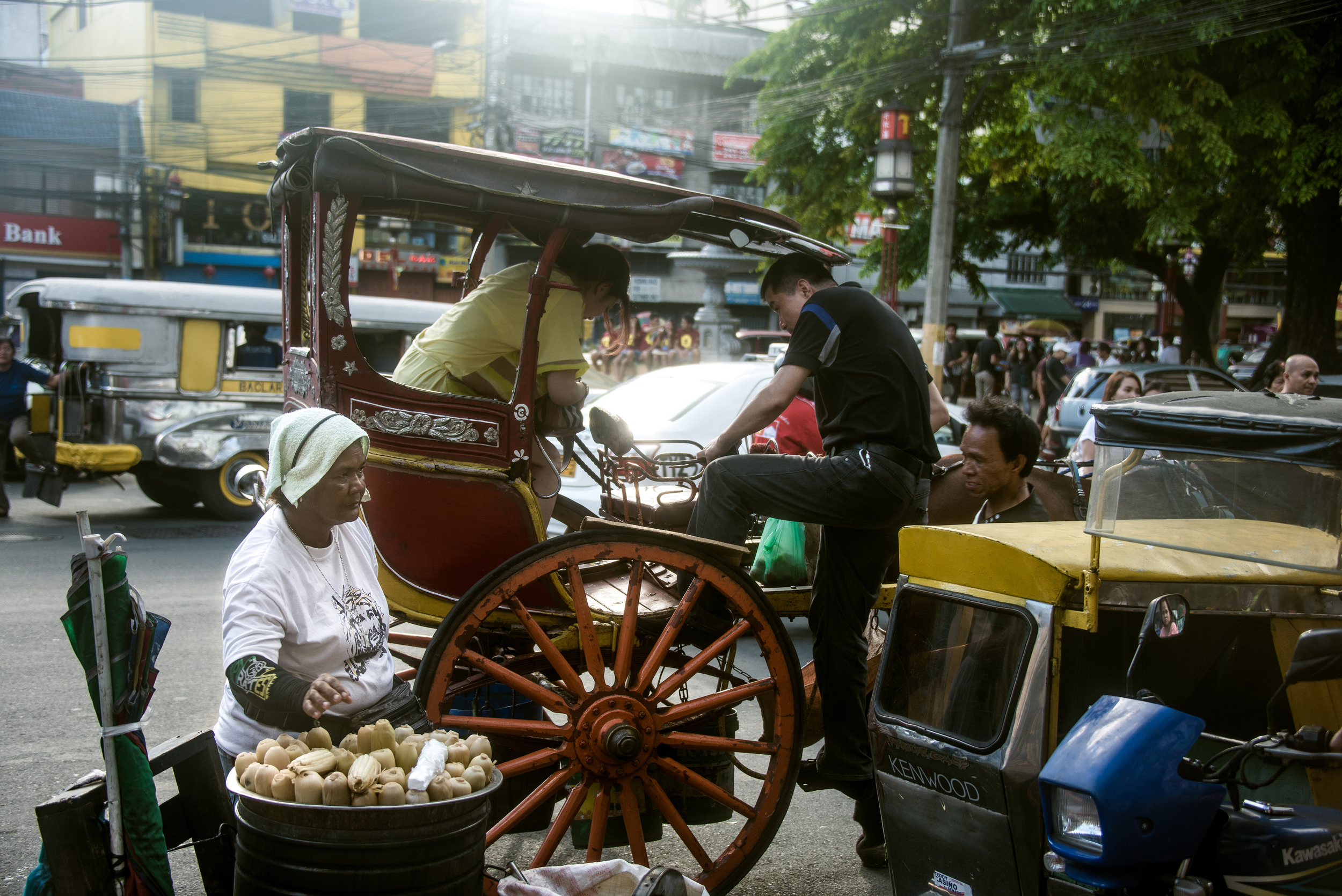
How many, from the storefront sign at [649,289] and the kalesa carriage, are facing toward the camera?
1

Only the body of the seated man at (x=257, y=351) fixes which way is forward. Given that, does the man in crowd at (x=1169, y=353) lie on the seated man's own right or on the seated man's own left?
on the seated man's own right

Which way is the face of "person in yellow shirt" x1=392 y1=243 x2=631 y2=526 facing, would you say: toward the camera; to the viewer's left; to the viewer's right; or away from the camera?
to the viewer's right

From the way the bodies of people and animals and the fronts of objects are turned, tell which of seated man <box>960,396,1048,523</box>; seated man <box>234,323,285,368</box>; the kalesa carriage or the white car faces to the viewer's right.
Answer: the kalesa carriage

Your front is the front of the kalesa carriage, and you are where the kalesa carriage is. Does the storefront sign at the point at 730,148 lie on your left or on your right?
on your left

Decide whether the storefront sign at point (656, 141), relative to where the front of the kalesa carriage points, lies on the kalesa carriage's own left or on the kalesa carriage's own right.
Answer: on the kalesa carriage's own left

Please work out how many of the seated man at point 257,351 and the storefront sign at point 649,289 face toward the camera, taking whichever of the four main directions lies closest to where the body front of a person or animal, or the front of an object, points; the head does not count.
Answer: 1

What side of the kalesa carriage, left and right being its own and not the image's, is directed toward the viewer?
right

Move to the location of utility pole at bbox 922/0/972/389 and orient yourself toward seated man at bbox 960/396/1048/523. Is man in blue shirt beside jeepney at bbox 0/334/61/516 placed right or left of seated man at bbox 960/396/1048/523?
right

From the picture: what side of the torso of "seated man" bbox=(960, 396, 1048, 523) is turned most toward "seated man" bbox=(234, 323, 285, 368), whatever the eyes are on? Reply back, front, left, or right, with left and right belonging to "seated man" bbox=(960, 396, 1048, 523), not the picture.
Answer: right

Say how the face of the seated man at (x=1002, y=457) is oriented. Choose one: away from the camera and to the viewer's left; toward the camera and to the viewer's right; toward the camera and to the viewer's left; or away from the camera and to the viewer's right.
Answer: toward the camera and to the viewer's left

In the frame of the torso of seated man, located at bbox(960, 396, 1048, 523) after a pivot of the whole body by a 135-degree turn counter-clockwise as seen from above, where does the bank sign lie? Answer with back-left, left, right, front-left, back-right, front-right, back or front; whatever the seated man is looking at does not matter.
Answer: back-left

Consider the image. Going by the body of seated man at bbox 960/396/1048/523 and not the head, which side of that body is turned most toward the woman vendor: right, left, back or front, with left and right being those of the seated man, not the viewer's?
front
